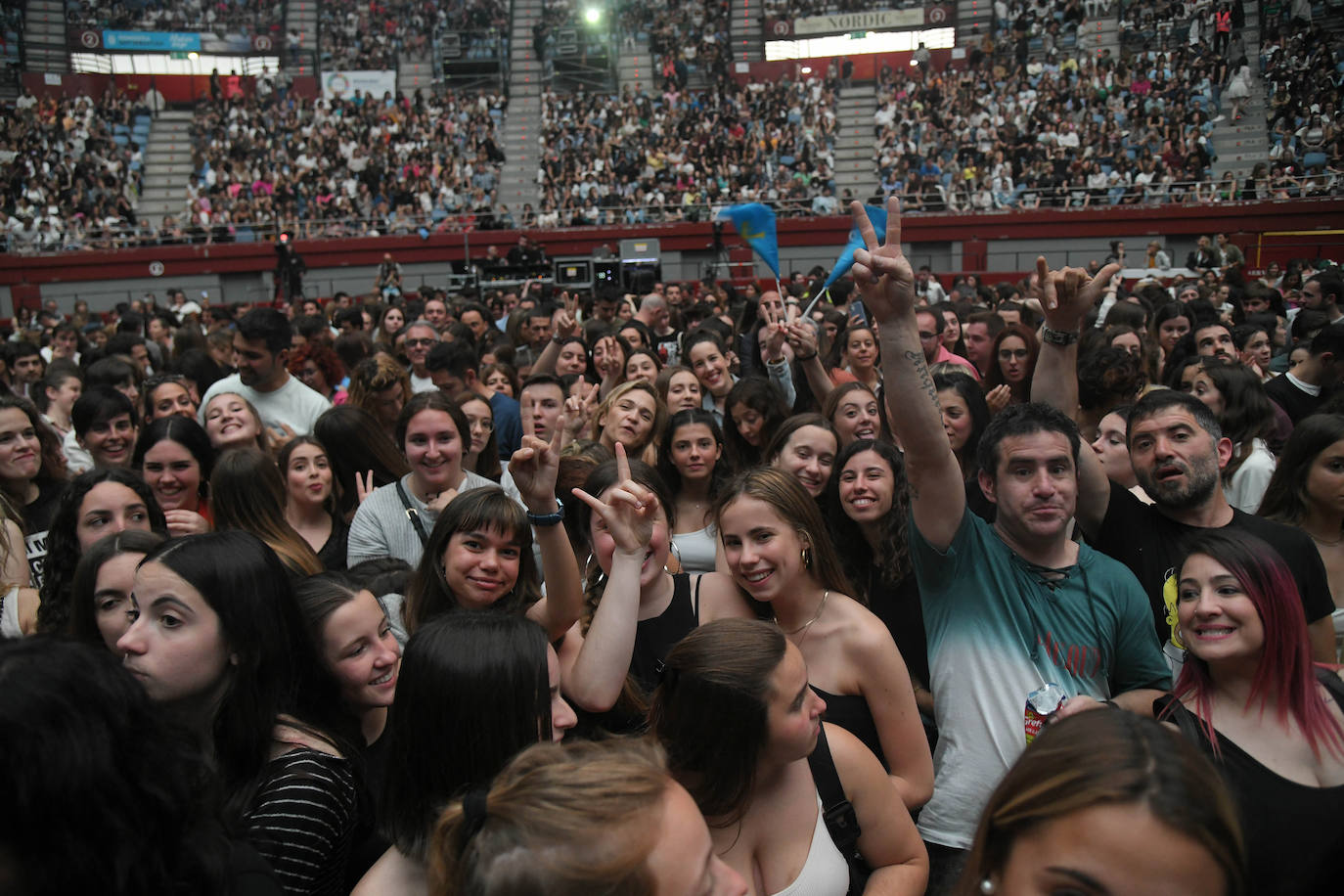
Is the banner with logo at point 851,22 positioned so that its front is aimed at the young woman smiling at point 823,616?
yes

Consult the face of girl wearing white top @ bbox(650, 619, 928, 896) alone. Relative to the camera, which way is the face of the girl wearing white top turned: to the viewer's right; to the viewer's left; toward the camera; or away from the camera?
to the viewer's right

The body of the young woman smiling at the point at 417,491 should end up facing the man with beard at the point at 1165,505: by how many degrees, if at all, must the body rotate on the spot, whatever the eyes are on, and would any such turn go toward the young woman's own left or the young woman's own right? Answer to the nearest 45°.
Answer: approximately 45° to the young woman's own left

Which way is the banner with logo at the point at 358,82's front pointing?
toward the camera

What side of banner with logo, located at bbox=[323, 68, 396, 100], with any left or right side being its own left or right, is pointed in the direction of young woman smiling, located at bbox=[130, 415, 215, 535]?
front

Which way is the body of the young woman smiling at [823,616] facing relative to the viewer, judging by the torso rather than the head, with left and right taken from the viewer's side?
facing the viewer and to the left of the viewer

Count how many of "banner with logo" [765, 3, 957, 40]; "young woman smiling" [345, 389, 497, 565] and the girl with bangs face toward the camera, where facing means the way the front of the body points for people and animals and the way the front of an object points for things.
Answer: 3

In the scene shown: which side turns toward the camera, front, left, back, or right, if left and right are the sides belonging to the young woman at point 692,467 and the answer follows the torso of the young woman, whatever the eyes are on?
front

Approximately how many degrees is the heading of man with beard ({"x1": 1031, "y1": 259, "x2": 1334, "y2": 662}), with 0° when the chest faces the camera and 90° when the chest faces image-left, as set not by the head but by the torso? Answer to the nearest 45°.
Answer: approximately 45°

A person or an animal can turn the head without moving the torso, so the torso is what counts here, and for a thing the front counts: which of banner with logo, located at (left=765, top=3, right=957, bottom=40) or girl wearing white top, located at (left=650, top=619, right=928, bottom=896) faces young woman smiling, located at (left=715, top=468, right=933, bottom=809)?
the banner with logo

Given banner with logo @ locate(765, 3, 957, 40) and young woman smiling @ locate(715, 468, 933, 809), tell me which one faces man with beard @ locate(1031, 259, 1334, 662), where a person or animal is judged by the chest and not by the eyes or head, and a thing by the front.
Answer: the banner with logo
